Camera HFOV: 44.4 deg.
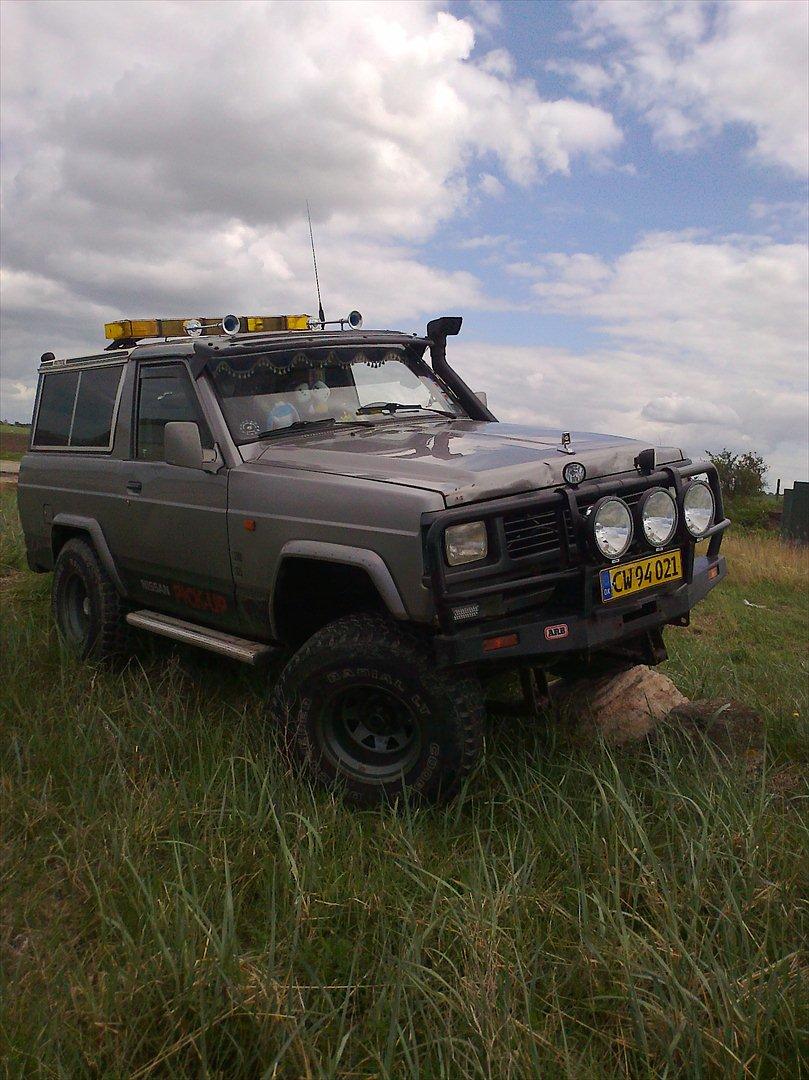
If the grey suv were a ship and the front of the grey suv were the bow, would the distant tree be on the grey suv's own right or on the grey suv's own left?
on the grey suv's own left

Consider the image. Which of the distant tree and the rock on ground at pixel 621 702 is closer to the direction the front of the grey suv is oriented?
the rock on ground

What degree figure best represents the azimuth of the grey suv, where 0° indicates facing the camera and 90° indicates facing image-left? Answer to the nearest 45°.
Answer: approximately 315°

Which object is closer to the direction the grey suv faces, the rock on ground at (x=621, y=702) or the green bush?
the rock on ground

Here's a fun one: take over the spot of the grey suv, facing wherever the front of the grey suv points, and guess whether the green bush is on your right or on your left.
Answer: on your left
